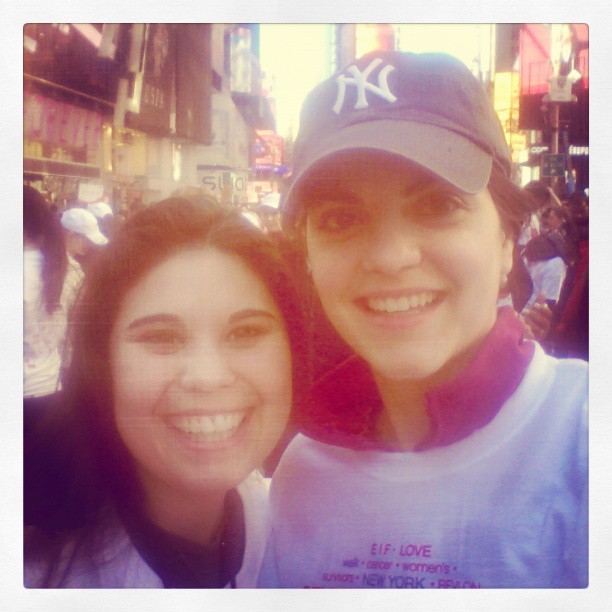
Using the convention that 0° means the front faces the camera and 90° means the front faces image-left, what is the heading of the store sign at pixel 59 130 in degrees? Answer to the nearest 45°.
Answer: approximately 315°

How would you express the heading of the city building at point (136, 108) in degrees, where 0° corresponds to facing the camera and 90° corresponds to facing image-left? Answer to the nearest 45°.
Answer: approximately 315°

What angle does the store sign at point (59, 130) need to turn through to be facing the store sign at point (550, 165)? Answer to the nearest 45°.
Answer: approximately 45° to its left
